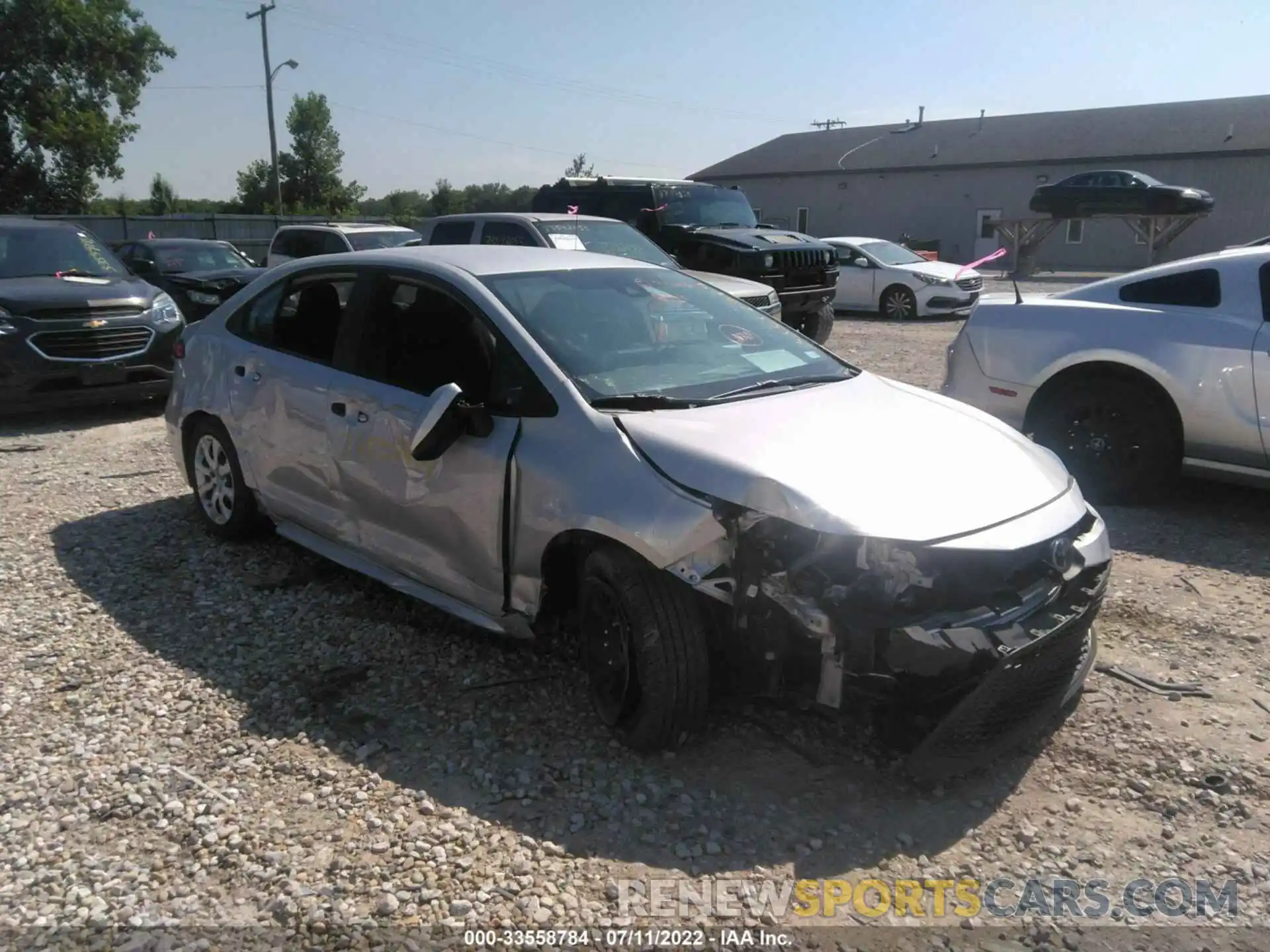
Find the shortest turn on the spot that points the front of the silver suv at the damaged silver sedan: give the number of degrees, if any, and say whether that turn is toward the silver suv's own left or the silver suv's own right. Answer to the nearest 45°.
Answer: approximately 45° to the silver suv's own right

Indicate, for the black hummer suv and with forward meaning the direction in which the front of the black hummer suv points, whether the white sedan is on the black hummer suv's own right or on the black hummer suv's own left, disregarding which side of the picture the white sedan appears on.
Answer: on the black hummer suv's own left

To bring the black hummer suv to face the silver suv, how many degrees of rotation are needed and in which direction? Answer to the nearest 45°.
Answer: approximately 90° to its right

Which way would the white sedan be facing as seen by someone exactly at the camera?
facing the viewer and to the right of the viewer

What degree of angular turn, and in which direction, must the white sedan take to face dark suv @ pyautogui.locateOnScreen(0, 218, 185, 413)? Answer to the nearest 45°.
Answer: approximately 90° to its right

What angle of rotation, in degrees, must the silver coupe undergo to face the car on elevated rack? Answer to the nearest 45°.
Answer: approximately 90° to its left

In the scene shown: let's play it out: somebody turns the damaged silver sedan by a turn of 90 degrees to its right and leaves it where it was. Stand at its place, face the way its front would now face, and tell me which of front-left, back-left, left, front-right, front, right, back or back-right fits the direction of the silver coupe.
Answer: back

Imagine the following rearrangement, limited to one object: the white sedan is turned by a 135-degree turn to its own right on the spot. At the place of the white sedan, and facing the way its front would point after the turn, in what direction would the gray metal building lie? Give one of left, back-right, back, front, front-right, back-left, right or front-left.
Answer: right

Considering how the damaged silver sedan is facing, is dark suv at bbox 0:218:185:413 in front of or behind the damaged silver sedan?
behind
